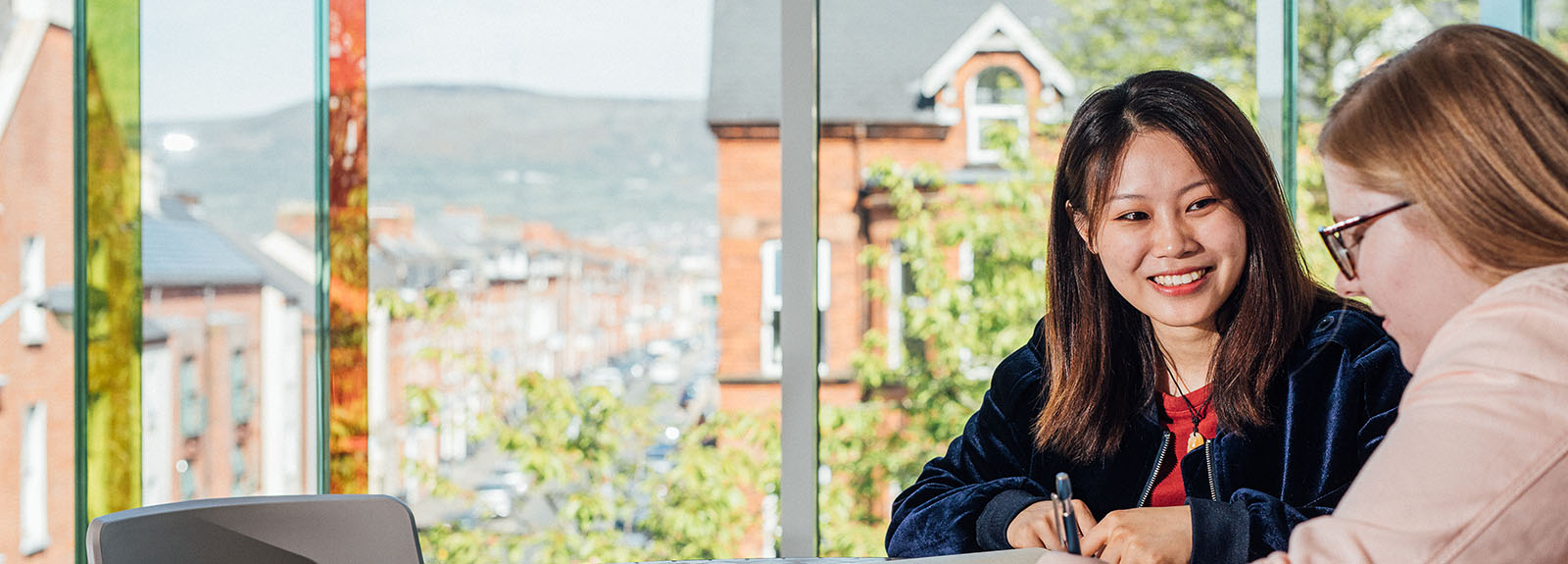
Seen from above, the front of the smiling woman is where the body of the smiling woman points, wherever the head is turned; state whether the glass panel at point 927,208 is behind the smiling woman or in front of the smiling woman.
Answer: behind

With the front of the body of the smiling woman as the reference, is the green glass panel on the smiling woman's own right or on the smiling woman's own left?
on the smiling woman's own right

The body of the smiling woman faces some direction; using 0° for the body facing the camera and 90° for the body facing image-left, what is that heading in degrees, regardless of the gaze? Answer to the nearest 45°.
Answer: approximately 0°

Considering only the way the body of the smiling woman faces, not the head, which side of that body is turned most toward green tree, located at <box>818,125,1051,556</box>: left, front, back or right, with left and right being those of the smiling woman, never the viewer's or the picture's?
back

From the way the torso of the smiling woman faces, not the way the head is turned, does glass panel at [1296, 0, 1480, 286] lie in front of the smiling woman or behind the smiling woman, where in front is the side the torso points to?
behind

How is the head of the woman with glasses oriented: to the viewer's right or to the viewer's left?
to the viewer's left

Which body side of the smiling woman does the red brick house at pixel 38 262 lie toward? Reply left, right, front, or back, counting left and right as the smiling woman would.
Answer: right

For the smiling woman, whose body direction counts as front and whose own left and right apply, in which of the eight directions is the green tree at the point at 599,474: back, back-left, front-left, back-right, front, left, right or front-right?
back-right
